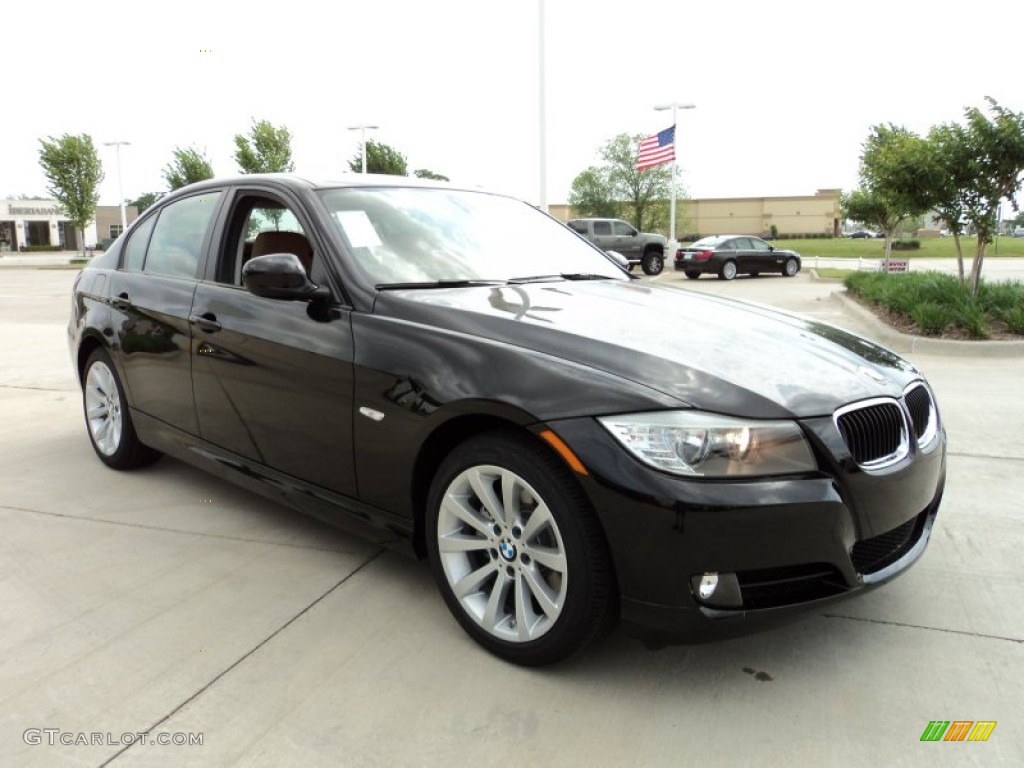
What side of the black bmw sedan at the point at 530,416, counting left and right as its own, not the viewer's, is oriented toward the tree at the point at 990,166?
left

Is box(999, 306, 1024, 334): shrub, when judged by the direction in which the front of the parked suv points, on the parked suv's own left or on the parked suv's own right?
on the parked suv's own right

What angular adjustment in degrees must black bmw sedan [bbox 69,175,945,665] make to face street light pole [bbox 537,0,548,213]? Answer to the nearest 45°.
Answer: approximately 135° to its left

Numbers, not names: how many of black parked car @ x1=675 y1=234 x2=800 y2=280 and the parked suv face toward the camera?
0

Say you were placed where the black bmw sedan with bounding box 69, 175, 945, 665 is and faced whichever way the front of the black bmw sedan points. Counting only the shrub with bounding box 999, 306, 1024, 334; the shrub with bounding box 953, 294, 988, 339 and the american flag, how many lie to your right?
0

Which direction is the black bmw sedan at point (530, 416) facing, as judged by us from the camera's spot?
facing the viewer and to the right of the viewer

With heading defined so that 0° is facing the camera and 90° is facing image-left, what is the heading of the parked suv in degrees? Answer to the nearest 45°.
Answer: approximately 270°

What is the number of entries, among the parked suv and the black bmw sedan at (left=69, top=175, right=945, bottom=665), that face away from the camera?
0

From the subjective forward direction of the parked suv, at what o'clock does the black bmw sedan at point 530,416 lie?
The black bmw sedan is roughly at 3 o'clock from the parked suv.

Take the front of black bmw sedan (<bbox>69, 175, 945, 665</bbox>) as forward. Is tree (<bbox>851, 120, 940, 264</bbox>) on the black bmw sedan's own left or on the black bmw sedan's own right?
on the black bmw sedan's own left

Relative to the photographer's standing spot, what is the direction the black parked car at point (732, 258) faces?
facing away from the viewer and to the right of the viewer

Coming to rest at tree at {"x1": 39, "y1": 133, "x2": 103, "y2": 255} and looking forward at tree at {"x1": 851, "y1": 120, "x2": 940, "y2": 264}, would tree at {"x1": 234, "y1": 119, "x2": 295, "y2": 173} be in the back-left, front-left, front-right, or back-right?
front-left
